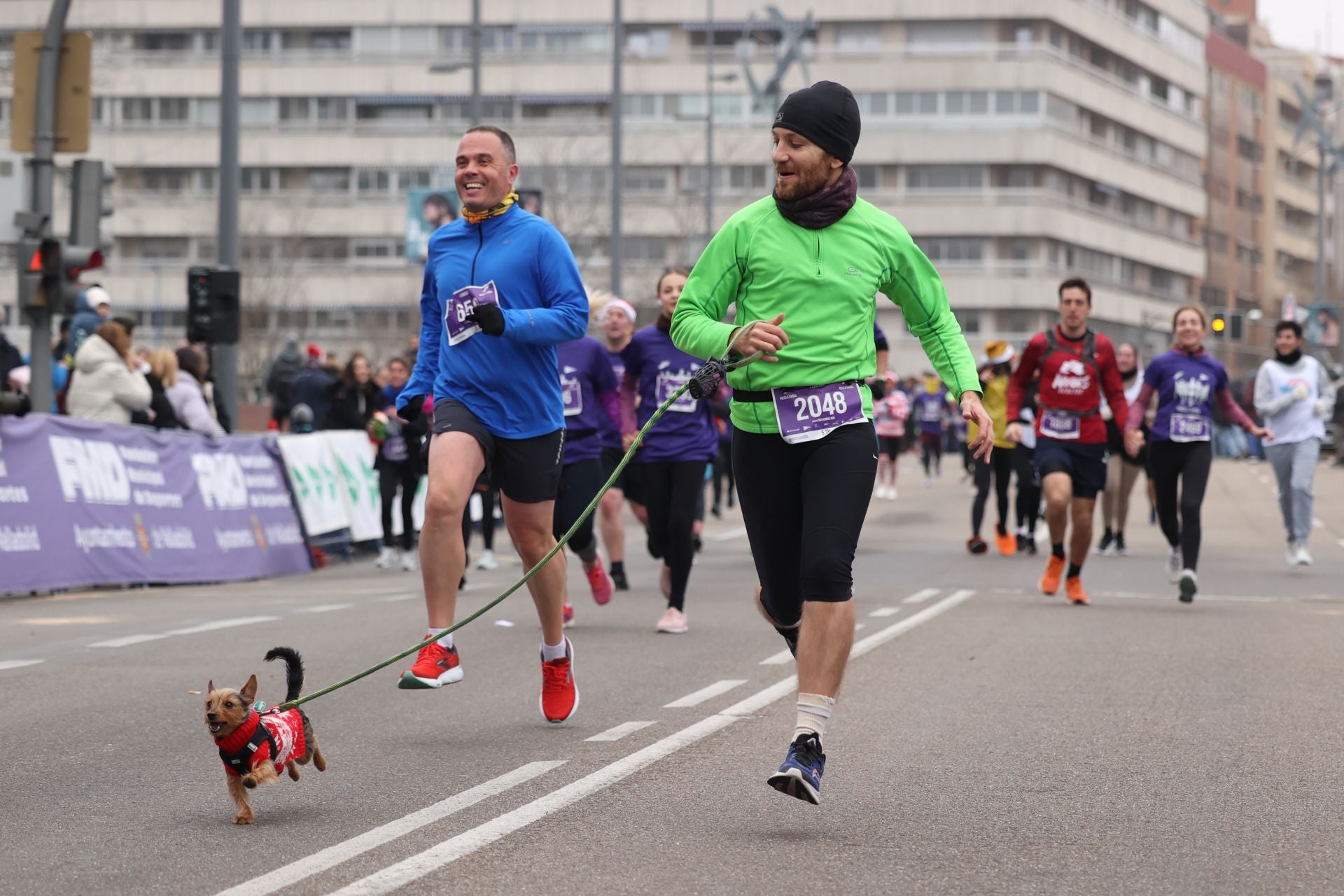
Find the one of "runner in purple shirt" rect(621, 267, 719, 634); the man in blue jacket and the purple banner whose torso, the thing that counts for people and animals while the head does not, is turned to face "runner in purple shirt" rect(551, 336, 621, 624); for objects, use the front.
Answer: the purple banner

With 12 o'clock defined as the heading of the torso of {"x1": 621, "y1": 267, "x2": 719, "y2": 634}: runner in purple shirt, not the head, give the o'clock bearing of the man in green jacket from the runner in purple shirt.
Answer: The man in green jacket is roughly at 12 o'clock from the runner in purple shirt.

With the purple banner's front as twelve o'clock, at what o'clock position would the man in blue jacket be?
The man in blue jacket is roughly at 1 o'clock from the purple banner.

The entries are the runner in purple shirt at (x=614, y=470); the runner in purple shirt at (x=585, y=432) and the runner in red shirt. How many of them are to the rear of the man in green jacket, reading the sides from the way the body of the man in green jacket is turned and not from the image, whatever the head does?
3

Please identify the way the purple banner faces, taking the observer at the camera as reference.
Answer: facing the viewer and to the right of the viewer

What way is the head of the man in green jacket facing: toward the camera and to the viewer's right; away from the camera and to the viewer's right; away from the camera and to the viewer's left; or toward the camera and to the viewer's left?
toward the camera and to the viewer's left

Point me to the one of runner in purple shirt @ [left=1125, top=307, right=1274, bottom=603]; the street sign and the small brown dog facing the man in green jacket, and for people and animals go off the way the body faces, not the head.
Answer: the runner in purple shirt

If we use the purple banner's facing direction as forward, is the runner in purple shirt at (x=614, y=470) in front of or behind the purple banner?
in front

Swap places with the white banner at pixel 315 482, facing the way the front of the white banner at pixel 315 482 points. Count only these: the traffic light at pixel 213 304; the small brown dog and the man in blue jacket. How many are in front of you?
2

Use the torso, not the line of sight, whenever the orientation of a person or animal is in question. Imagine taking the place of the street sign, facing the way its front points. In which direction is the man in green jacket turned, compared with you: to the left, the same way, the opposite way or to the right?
the opposite way

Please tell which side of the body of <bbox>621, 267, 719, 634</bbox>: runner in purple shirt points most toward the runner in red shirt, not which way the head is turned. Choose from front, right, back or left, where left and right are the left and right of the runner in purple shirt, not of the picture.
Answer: left

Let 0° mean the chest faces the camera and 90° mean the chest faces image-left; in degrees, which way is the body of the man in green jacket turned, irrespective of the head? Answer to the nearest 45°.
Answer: approximately 0°

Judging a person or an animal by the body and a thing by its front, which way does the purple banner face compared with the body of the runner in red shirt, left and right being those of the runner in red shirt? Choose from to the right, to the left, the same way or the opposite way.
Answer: to the left
